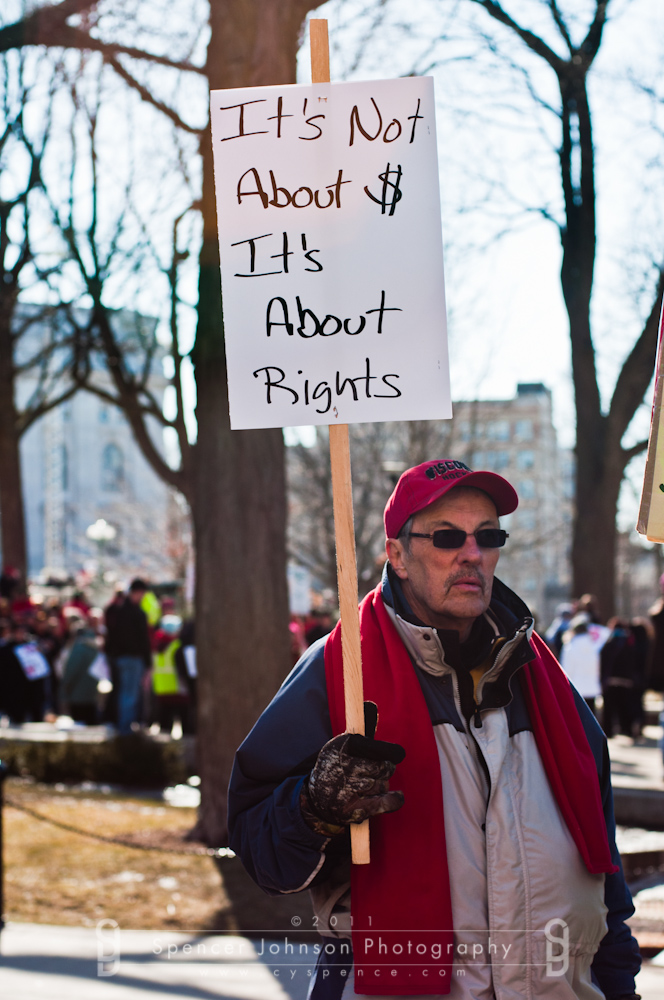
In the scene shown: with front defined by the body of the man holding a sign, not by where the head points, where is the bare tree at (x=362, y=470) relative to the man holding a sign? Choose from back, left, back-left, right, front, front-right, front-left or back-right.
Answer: back-left

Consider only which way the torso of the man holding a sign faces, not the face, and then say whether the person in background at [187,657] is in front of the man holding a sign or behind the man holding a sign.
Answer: behind

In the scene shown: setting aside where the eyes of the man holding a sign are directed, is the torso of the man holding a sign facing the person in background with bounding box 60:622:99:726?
no

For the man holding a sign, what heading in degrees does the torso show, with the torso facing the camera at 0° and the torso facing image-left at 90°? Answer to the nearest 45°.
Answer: approximately 315°

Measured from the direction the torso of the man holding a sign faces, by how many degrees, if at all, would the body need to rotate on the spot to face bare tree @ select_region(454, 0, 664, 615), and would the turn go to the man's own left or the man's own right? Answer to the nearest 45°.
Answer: approximately 135° to the man's own left

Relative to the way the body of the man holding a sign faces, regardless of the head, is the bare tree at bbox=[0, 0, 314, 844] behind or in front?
behind

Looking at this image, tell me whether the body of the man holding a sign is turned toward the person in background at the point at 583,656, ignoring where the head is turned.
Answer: no
